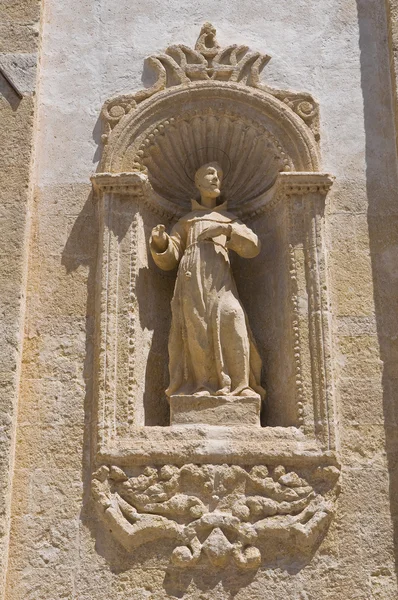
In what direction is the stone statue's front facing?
toward the camera

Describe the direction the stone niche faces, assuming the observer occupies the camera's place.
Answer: facing the viewer
